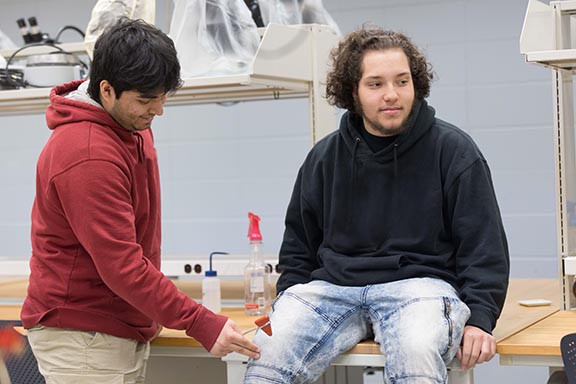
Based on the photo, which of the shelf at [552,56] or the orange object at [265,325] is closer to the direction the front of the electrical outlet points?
the orange object

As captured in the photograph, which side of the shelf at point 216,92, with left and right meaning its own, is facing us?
front

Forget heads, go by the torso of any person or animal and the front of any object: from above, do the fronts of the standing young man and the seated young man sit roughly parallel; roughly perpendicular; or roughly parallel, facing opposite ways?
roughly perpendicular

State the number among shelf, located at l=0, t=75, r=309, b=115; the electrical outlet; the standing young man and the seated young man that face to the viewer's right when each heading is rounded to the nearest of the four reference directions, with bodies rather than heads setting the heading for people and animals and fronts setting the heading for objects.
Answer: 1

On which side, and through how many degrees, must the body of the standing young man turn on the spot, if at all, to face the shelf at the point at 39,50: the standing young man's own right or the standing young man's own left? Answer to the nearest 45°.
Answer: approximately 90° to the standing young man's own left

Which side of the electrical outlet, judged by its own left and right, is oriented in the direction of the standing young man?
front

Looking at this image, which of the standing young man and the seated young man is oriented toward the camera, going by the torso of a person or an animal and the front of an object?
the seated young man

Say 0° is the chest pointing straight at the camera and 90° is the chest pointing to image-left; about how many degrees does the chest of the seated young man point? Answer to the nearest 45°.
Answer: approximately 0°

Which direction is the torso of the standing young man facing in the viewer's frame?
to the viewer's right

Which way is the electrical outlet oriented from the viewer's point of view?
toward the camera
